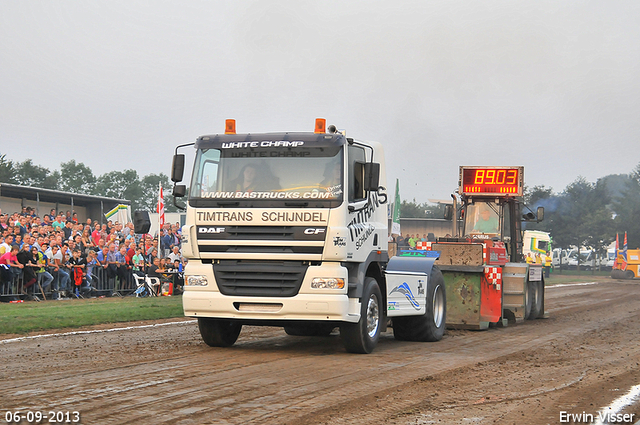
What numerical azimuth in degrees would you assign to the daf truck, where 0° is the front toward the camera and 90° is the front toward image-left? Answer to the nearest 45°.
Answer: approximately 45°

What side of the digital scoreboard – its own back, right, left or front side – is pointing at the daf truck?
front

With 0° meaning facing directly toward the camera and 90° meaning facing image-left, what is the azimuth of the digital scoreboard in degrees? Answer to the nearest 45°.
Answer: approximately 0°

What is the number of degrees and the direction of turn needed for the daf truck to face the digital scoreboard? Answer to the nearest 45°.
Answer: approximately 180°

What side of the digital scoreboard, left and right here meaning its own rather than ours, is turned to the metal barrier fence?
right

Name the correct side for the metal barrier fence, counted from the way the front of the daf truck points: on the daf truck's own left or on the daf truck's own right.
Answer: on the daf truck's own right

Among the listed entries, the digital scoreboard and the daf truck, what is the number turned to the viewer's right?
0
